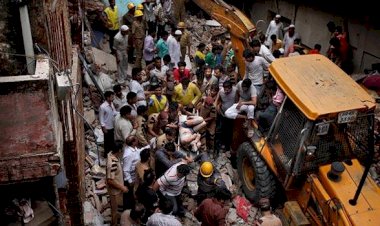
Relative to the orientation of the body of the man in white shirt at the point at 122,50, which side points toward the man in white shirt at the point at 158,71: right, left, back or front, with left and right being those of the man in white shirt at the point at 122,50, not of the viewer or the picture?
front

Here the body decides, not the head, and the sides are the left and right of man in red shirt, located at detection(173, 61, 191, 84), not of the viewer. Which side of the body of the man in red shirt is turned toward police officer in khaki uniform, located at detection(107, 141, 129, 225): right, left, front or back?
front

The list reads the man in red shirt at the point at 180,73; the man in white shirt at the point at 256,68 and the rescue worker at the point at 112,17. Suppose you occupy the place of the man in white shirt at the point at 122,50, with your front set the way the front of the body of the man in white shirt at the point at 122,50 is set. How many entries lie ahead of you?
2

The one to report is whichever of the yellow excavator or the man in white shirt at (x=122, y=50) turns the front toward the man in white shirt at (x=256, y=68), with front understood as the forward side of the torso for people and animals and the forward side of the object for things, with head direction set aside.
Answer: the man in white shirt at (x=122, y=50)

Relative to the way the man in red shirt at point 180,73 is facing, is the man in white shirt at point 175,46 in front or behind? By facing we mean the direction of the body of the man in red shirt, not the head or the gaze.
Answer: behind

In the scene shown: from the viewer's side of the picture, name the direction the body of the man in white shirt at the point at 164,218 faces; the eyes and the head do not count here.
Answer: away from the camera

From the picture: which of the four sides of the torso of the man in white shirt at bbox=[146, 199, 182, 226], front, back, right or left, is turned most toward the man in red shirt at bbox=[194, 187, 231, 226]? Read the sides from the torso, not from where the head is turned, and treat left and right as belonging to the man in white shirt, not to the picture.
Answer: right

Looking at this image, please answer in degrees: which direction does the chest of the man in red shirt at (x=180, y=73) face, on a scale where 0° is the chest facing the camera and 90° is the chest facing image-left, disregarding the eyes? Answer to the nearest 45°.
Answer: approximately 0°

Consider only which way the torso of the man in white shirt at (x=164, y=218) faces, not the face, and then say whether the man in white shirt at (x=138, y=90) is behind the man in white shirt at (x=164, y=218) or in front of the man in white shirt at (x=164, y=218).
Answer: in front
